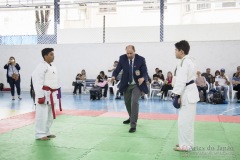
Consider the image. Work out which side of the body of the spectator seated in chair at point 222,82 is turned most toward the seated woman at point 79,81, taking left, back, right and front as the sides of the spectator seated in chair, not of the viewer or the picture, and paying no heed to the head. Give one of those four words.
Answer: right

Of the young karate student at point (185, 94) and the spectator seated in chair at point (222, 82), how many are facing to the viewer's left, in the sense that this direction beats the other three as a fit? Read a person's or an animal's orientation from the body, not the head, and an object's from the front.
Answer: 1

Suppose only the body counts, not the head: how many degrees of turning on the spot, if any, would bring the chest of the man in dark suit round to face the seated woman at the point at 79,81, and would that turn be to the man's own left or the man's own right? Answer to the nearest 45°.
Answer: approximately 180°

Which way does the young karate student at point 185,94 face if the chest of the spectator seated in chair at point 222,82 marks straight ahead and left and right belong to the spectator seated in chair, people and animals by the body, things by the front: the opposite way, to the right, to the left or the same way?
to the right

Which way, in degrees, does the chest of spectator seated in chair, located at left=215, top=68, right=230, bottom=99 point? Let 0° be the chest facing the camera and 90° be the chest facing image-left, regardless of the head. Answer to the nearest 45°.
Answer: approximately 0°

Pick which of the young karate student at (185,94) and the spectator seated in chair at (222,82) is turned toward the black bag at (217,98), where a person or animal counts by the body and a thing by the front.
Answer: the spectator seated in chair

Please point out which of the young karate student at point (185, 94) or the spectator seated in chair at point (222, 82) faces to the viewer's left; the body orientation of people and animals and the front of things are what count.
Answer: the young karate student

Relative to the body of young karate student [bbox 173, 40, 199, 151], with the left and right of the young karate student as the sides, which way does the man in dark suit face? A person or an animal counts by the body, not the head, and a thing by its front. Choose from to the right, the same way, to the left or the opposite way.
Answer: to the left

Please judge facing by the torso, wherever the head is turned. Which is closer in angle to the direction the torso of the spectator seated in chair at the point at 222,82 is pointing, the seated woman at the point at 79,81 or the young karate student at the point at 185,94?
the young karate student

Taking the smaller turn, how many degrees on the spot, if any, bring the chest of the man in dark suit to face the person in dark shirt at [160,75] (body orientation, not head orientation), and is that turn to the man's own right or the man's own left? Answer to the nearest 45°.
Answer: approximately 180°

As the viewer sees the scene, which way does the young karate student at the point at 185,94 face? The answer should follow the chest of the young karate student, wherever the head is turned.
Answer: to the viewer's left
